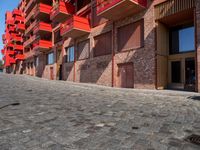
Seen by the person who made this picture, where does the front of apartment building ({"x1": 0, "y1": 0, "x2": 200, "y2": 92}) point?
facing the viewer and to the left of the viewer
